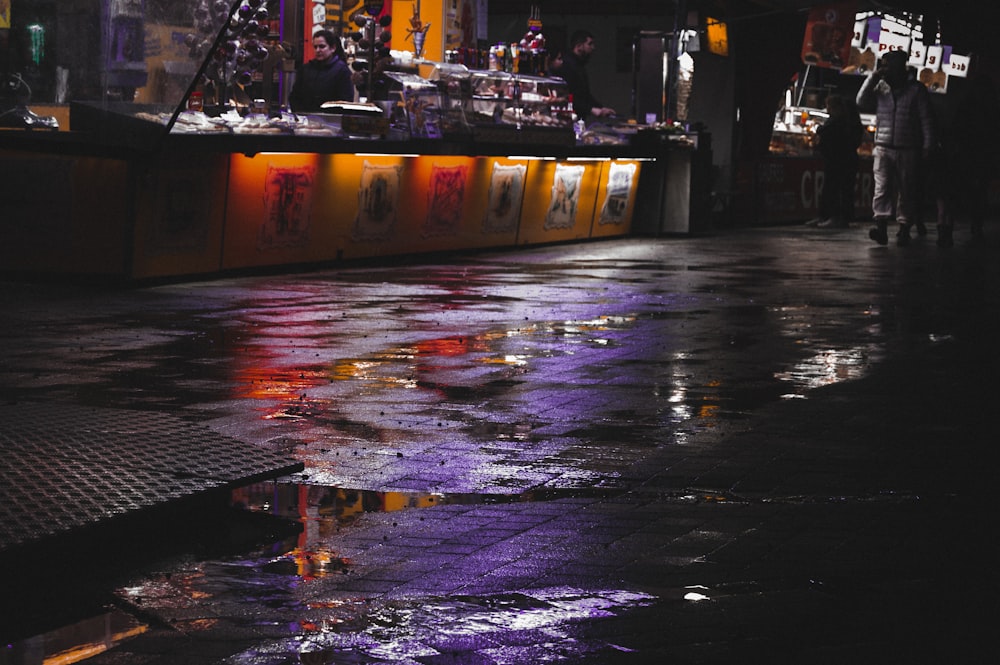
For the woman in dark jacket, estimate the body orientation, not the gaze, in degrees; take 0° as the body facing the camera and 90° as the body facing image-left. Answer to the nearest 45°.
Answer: approximately 45°

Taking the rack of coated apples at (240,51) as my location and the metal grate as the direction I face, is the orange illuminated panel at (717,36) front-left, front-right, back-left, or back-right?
back-left

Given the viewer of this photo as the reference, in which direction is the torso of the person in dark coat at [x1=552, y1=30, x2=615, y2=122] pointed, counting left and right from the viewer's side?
facing to the right of the viewer

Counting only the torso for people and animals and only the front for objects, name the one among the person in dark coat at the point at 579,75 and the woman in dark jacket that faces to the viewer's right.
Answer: the person in dark coat

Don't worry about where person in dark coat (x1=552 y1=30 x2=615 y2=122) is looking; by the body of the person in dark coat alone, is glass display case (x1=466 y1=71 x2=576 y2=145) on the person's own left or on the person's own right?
on the person's own right

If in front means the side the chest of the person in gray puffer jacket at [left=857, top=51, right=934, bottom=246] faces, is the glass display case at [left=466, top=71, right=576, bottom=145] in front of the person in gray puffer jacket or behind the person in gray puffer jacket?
in front

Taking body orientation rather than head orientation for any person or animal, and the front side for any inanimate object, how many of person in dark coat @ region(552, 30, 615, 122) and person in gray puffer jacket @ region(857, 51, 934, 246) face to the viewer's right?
1
